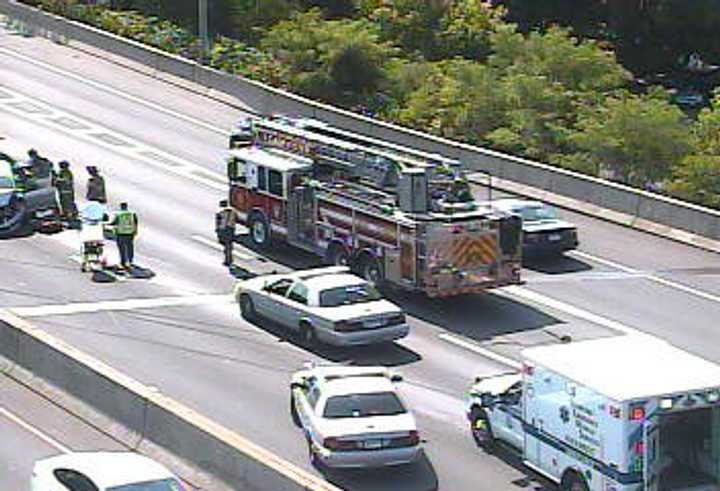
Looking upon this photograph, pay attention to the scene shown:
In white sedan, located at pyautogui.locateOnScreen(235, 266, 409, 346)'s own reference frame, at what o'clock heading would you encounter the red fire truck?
The red fire truck is roughly at 2 o'clock from the white sedan.

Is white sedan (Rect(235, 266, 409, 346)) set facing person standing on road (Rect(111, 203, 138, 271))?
yes

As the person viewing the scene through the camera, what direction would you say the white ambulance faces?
facing away from the viewer and to the left of the viewer

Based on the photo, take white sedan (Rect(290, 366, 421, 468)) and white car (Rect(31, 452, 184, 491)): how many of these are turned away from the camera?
1

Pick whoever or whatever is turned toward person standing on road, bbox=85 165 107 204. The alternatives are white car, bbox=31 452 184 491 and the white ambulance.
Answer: the white ambulance

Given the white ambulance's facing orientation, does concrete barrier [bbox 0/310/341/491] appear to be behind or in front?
in front

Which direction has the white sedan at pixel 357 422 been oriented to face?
away from the camera

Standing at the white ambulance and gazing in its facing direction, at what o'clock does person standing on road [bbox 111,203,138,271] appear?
The person standing on road is roughly at 12 o'clock from the white ambulance.

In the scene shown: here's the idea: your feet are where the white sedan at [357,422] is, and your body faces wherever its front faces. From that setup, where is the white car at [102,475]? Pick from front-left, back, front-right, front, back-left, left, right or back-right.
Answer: back-left

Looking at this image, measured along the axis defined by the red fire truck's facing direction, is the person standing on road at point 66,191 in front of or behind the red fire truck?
in front

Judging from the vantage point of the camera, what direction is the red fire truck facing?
facing away from the viewer and to the left of the viewer

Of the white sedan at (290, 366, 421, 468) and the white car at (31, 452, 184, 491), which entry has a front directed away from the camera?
the white sedan

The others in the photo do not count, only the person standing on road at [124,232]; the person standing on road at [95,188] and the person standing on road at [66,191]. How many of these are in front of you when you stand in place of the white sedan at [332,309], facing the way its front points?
3

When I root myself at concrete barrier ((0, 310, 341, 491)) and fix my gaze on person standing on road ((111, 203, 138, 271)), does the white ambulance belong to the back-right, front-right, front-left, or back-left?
back-right
